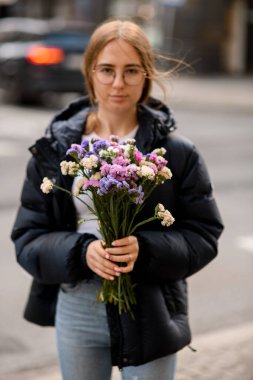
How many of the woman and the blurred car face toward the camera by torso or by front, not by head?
1

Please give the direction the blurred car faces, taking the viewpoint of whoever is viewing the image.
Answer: facing away from the viewer and to the left of the viewer

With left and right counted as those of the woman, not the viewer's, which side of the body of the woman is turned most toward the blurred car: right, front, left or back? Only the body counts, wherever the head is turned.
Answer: back

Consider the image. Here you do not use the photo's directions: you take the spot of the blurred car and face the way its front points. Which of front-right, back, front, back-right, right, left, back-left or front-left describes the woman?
back-left

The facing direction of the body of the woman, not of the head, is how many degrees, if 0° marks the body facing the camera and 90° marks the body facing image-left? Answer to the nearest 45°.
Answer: approximately 0°
